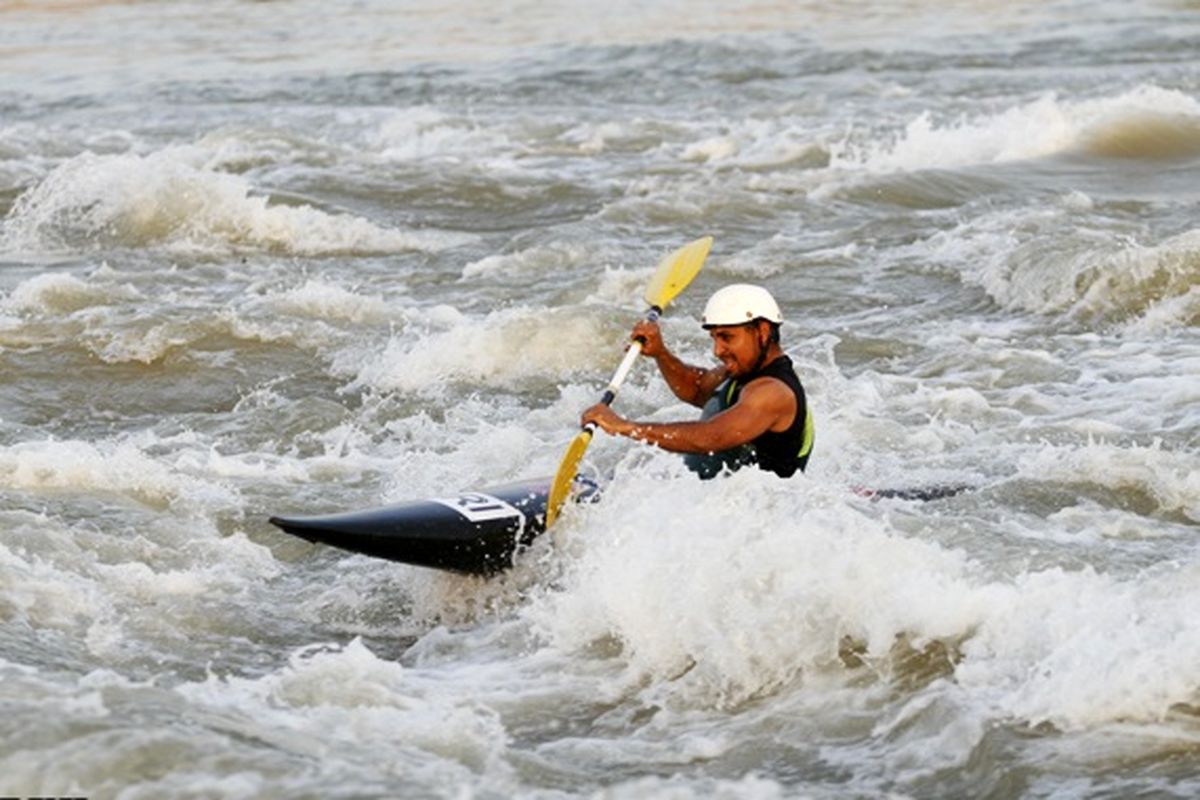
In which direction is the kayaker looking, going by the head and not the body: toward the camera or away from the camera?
toward the camera

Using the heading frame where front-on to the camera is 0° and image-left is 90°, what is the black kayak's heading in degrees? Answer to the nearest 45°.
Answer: approximately 90°
